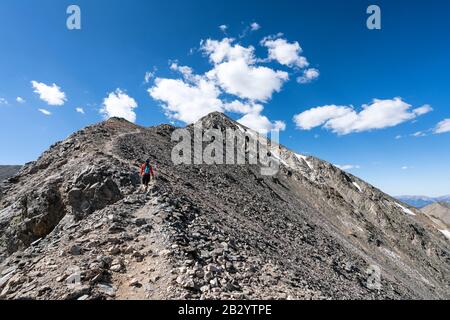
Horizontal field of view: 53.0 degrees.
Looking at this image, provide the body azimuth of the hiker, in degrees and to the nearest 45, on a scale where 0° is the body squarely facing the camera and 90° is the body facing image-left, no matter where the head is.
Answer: approximately 180°
